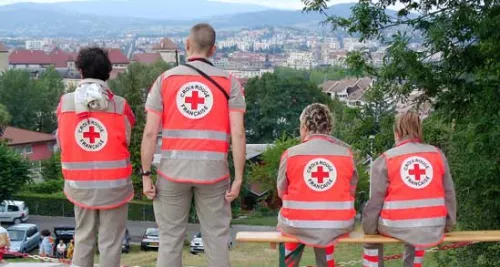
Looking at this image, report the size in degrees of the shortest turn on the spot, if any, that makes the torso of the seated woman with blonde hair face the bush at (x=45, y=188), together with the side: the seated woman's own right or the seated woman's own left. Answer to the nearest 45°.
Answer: approximately 45° to the seated woman's own left

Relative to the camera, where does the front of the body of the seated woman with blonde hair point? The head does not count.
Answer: away from the camera

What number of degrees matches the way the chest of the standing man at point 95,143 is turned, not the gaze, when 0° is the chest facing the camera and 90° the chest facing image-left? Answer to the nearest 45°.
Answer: approximately 180°

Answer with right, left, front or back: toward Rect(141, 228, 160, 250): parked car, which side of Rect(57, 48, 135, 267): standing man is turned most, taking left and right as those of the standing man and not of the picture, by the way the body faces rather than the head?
front

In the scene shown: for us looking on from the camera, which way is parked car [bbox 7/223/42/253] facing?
facing the viewer and to the left of the viewer

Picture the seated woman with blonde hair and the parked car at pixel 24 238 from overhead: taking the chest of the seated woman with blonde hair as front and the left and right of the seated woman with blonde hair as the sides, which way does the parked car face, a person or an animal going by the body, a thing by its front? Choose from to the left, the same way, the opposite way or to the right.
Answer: the opposite way

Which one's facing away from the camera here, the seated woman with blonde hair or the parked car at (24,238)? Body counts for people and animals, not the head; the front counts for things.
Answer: the seated woman with blonde hair

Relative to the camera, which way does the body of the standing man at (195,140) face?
away from the camera

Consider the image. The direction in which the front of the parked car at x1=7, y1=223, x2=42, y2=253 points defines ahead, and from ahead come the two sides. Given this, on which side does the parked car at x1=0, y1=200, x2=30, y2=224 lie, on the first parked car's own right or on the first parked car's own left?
on the first parked car's own right

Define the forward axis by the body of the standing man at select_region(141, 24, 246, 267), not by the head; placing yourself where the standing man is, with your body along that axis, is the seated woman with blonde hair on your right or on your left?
on your right

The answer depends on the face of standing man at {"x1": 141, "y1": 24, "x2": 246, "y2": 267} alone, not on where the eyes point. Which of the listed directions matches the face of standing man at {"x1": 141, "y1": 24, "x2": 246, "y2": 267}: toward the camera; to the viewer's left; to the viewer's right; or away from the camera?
away from the camera

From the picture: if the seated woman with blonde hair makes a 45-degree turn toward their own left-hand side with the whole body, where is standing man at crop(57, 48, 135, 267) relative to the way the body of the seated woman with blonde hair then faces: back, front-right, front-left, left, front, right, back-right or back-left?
front-left

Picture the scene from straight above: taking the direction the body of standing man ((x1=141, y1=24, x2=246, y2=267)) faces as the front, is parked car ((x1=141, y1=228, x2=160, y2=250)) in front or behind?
in front
